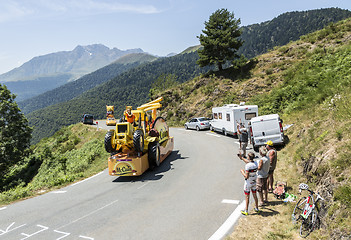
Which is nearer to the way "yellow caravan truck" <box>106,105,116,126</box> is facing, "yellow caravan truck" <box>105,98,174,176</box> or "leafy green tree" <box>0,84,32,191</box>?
the yellow caravan truck

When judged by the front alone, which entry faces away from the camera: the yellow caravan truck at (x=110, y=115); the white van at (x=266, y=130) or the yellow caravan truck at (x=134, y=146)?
the white van

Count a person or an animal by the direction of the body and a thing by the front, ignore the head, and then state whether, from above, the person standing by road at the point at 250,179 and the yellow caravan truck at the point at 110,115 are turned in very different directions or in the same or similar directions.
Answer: very different directions

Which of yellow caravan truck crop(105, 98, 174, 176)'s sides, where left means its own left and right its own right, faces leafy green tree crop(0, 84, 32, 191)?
right

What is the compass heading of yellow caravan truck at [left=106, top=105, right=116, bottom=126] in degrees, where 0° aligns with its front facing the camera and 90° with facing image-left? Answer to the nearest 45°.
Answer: approximately 0°

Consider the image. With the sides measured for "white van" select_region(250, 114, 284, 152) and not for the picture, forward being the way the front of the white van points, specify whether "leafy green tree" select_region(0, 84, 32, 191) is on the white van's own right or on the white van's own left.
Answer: on the white van's own left

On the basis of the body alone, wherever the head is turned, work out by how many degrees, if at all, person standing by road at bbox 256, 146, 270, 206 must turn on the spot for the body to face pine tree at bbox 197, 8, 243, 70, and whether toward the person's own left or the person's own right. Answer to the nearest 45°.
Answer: approximately 45° to the person's own right

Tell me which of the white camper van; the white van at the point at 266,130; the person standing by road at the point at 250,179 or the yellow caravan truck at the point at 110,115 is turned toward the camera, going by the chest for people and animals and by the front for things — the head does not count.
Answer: the yellow caravan truck

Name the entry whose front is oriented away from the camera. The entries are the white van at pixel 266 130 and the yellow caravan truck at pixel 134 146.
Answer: the white van

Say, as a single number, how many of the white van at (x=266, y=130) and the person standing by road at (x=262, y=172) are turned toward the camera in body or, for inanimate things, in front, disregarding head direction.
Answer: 0

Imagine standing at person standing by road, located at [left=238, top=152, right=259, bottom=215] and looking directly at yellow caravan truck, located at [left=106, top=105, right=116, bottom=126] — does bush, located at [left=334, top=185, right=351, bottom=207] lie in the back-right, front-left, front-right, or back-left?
back-right

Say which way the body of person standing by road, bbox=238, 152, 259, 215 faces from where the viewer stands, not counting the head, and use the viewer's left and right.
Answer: facing away from the viewer and to the left of the viewer
